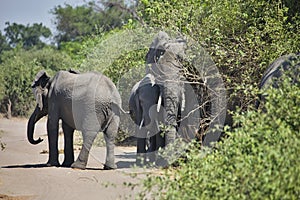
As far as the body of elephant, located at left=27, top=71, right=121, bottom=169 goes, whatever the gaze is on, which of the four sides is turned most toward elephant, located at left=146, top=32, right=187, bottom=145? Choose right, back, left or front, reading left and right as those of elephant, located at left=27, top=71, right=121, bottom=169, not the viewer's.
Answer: back

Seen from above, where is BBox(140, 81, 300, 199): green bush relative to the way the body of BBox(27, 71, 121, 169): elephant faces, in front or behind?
behind

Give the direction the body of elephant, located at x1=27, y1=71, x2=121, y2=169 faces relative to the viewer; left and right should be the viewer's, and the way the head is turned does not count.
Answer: facing away from the viewer and to the left of the viewer
